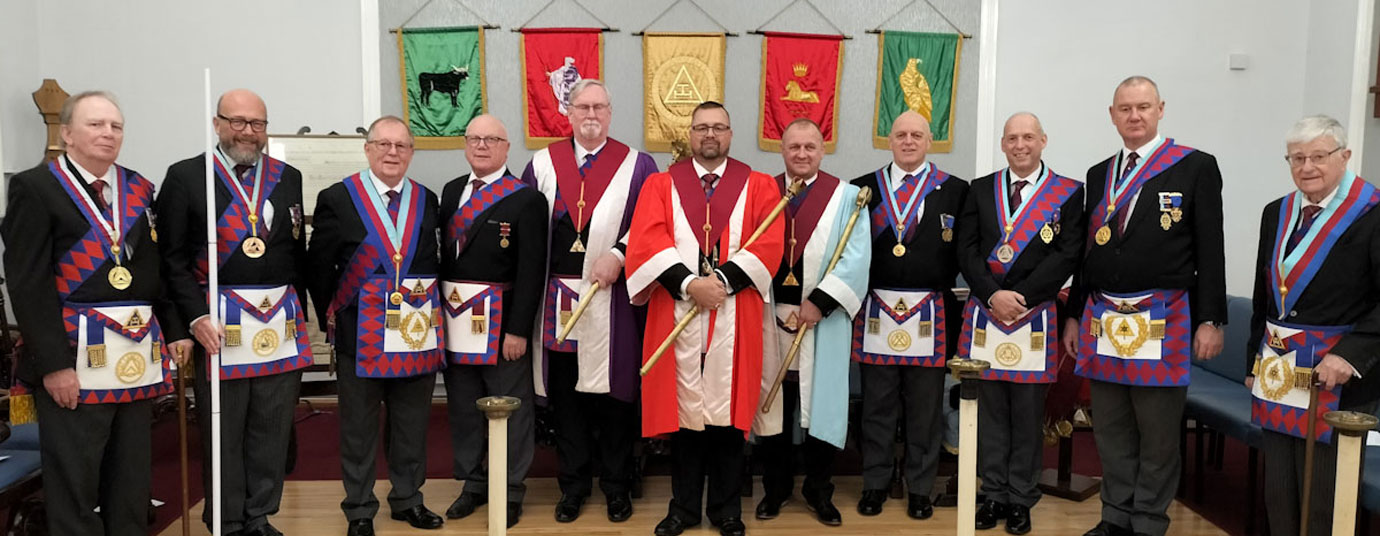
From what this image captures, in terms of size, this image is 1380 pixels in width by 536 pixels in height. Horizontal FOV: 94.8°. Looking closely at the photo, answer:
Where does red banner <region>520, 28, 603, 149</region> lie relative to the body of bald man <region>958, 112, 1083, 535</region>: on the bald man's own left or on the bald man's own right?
on the bald man's own right

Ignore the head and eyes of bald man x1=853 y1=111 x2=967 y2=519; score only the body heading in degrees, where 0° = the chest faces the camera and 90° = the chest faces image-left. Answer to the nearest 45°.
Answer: approximately 0°

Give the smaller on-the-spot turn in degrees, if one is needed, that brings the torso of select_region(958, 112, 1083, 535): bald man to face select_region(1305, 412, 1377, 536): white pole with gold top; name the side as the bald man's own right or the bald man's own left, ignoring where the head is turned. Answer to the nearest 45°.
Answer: approximately 45° to the bald man's own left

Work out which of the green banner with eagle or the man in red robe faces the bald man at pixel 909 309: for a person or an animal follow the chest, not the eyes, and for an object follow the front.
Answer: the green banner with eagle

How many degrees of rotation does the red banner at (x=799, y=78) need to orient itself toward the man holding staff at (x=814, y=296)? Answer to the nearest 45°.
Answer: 0° — it already faces them

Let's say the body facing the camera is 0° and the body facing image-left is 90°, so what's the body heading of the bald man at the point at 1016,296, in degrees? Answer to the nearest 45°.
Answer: approximately 0°
